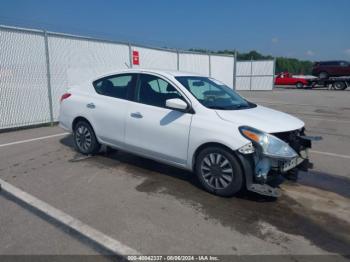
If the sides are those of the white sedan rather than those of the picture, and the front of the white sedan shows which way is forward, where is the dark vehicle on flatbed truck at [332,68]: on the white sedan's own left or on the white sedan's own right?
on the white sedan's own left

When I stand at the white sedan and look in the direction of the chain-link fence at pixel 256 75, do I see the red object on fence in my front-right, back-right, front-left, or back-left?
front-left

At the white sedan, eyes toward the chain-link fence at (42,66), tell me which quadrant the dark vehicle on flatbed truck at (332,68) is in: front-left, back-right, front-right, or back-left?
front-right

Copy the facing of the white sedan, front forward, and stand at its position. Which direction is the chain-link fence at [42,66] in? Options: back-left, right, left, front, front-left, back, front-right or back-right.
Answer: back

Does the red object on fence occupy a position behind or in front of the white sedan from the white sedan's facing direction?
behind

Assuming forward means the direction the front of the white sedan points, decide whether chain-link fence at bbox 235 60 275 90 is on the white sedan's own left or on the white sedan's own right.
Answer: on the white sedan's own left

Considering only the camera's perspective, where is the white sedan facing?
facing the viewer and to the right of the viewer
